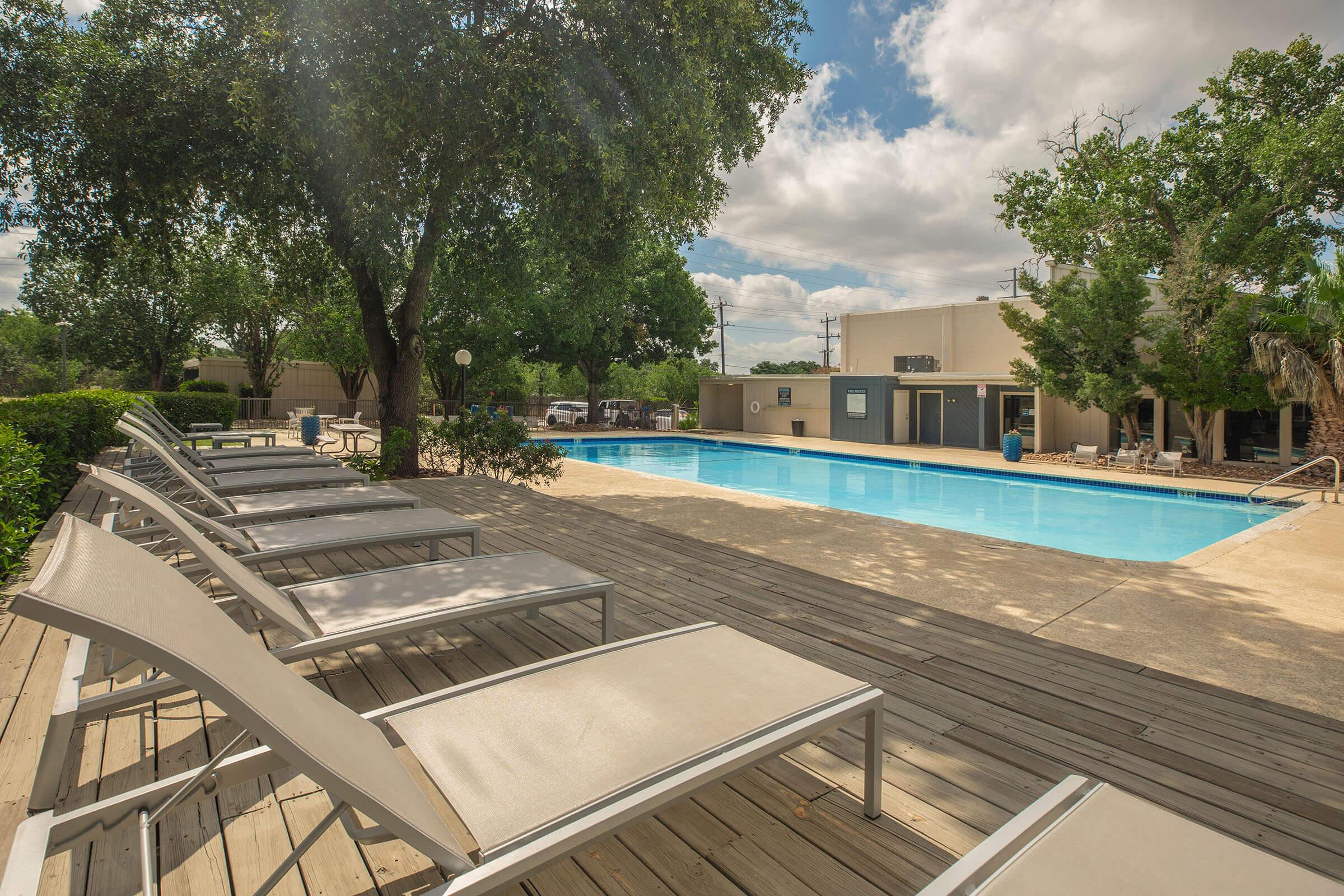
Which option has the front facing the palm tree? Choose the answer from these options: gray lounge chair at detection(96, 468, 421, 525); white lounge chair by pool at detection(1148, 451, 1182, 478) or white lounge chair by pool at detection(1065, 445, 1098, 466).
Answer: the gray lounge chair

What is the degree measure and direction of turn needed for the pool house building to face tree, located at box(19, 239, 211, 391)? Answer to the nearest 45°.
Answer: approximately 45° to its right

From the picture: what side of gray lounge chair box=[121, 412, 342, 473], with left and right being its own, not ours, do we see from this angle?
right

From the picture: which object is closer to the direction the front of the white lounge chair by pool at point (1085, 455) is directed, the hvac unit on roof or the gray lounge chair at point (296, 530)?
the gray lounge chair

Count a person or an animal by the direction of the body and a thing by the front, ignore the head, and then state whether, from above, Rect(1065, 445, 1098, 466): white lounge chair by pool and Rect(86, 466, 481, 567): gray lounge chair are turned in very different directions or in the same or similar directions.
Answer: very different directions

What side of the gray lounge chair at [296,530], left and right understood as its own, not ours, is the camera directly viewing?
right

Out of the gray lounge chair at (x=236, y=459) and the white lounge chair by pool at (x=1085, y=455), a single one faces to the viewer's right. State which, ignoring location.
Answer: the gray lounge chair

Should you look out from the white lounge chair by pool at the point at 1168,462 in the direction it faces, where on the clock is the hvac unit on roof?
The hvac unit on roof is roughly at 3 o'clock from the white lounge chair by pool.

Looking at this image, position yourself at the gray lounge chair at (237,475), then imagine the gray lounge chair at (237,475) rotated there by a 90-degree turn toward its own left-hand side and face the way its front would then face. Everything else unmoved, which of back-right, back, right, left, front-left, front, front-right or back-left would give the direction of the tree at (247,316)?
front

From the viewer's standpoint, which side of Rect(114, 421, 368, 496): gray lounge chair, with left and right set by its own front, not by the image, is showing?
right

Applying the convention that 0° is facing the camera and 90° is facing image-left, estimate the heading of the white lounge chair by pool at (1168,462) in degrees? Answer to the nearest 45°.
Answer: approximately 45°
